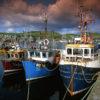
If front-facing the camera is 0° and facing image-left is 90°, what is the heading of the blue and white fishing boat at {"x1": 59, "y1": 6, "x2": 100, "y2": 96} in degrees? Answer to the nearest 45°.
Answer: approximately 0°

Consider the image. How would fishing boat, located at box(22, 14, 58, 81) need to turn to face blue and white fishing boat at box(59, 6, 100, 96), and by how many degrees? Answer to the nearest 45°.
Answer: approximately 90° to its left

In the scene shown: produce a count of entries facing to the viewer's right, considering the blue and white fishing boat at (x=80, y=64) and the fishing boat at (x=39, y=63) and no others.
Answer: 0

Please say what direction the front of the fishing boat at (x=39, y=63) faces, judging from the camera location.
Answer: facing the viewer and to the left of the viewer
